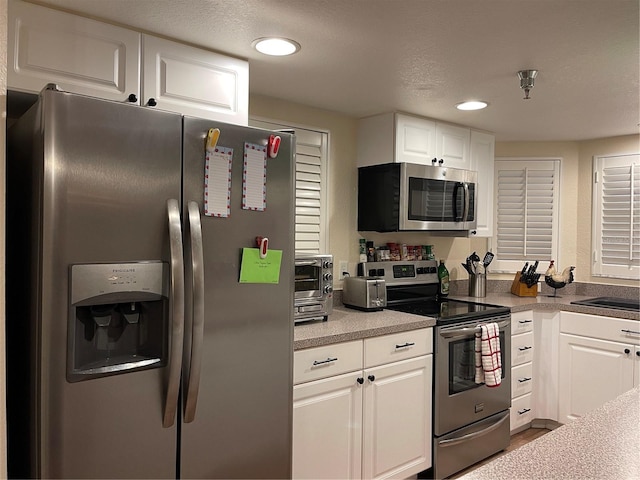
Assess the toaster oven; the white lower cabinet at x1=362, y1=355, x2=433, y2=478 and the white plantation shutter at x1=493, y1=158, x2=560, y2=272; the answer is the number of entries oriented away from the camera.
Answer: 0

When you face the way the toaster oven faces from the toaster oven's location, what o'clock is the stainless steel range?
The stainless steel range is roughly at 10 o'clock from the toaster oven.

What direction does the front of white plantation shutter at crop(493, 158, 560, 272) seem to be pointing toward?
toward the camera

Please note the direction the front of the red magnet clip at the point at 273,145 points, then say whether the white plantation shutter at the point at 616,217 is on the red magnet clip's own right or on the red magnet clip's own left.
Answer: on the red magnet clip's own left

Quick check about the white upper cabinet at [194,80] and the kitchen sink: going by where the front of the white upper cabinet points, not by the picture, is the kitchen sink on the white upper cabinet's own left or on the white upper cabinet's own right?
on the white upper cabinet's own left

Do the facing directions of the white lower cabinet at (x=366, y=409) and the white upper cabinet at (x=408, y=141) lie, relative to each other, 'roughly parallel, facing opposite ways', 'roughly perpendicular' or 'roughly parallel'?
roughly parallel

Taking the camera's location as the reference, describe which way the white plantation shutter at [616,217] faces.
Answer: facing the viewer and to the left of the viewer

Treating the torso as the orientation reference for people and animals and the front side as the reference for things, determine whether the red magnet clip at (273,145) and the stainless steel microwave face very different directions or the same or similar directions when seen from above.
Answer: same or similar directions

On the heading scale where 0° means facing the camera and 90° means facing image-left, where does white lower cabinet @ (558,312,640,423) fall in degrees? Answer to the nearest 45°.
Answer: approximately 45°

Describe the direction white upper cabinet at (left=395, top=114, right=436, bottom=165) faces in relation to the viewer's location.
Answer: facing the viewer and to the right of the viewer

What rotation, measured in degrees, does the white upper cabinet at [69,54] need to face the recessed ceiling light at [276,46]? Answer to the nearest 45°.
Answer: approximately 45° to its left

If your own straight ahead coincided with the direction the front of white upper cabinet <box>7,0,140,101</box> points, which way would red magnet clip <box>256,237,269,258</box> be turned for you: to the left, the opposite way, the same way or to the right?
the same way

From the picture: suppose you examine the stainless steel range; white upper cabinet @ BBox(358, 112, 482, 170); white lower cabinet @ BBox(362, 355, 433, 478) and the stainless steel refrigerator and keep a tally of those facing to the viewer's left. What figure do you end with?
0

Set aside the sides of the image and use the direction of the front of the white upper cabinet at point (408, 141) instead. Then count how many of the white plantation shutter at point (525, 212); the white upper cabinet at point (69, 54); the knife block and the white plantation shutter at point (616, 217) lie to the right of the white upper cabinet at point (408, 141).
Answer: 1

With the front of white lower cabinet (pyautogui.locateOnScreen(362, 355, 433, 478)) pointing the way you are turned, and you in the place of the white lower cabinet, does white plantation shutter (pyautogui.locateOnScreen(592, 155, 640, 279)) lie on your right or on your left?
on your left

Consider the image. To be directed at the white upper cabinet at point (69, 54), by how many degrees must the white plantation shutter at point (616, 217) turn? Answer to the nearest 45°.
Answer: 0° — it already faces it

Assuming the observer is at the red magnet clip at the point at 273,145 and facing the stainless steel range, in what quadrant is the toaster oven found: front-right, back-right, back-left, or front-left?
front-left
